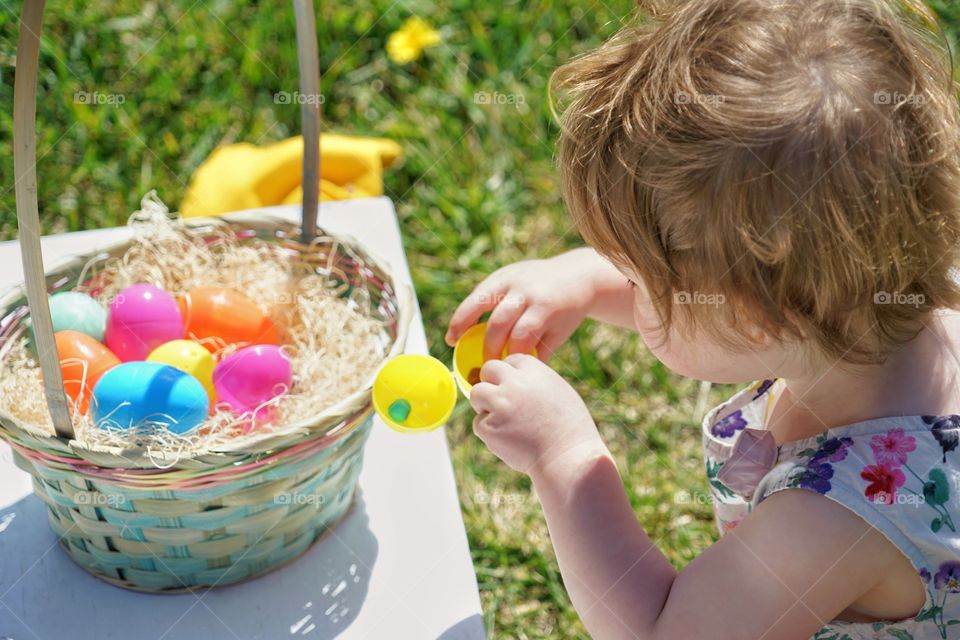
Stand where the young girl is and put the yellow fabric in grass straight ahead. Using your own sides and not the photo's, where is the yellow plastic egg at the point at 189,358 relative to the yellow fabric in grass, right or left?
left

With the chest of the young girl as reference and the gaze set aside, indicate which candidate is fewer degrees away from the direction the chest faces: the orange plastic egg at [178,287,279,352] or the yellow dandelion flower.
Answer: the orange plastic egg

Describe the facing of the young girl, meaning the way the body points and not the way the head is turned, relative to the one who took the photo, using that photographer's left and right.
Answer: facing to the left of the viewer

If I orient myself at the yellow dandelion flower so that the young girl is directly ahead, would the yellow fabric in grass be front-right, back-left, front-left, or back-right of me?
front-right

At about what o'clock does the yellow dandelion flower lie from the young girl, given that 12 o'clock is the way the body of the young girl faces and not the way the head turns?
The yellow dandelion flower is roughly at 2 o'clock from the young girl.

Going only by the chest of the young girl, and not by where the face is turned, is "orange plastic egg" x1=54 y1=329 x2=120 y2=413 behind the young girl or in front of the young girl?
in front

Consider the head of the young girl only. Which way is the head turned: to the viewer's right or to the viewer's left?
to the viewer's left

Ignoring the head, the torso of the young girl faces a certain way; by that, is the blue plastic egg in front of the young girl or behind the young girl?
in front

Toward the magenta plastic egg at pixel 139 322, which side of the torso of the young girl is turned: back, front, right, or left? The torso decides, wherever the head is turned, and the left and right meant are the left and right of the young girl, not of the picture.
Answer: front

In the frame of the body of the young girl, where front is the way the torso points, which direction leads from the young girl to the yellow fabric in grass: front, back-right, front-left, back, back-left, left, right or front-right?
front-right

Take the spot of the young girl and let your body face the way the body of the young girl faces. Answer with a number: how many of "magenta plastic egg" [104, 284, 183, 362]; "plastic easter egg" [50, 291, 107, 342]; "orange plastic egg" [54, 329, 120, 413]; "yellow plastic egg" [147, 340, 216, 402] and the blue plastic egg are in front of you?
5

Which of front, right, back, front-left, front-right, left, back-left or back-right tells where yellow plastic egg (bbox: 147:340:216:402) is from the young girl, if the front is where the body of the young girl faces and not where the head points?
front

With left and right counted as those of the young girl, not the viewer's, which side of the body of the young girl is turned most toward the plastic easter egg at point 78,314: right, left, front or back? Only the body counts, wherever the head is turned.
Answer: front
